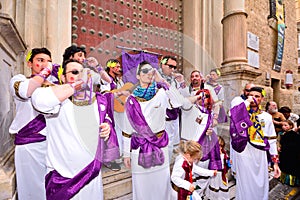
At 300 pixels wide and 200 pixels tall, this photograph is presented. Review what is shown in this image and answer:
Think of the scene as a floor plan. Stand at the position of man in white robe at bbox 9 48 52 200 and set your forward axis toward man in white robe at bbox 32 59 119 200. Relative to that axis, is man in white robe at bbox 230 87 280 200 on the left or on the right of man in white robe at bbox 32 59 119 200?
left

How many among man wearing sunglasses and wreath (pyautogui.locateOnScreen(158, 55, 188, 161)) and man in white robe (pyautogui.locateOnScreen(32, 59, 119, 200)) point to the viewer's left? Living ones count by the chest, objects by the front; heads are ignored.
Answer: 0

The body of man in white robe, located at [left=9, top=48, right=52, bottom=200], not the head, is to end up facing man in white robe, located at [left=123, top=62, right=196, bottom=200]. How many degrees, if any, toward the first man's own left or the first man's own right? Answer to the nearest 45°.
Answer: approximately 45° to the first man's own left

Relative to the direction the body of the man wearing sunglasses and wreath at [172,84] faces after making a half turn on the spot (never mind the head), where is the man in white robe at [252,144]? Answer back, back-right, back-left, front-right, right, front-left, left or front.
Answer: back-right

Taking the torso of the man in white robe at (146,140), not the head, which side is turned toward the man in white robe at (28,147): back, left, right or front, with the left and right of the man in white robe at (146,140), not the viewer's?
right

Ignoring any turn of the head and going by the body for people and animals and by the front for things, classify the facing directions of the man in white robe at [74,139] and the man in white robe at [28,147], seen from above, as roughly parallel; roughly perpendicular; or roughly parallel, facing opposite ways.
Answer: roughly parallel

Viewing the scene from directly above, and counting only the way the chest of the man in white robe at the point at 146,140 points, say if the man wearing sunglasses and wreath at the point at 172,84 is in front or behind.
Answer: behind

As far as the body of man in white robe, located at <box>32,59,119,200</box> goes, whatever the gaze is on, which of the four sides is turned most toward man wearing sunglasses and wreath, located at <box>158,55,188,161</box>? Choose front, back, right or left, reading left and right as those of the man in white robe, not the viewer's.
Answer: left

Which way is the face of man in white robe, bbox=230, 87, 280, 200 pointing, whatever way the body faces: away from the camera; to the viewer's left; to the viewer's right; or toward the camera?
toward the camera

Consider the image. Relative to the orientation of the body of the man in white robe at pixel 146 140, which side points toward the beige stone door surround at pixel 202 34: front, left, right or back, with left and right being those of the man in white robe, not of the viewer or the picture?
back

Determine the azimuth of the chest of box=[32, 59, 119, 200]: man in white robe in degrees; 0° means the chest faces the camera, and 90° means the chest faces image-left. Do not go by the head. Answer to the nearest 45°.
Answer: approximately 315°

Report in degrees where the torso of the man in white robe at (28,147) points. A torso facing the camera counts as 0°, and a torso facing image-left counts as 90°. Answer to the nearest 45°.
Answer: approximately 315°

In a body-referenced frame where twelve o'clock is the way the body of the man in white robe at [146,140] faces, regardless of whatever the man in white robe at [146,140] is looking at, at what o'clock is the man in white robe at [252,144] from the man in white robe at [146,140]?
the man in white robe at [252,144] is roughly at 8 o'clock from the man in white robe at [146,140].

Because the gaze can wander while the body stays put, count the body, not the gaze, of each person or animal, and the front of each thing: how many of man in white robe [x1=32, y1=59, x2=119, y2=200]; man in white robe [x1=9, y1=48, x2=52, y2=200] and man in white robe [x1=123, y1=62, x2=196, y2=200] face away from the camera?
0

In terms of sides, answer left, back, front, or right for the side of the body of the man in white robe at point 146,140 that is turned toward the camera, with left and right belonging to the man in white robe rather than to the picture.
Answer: front

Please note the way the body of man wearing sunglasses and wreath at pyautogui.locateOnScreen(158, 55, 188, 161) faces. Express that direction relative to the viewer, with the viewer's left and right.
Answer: facing the viewer and to the right of the viewer
